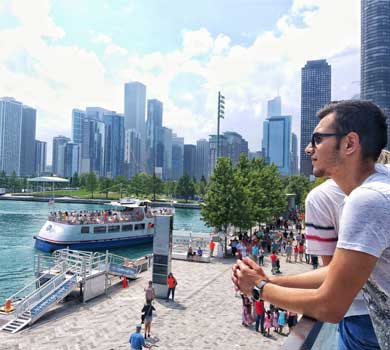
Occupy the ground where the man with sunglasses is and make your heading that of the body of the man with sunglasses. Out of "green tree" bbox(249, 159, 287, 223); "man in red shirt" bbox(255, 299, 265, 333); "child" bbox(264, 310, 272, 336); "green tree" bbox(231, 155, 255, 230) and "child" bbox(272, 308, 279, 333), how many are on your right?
5

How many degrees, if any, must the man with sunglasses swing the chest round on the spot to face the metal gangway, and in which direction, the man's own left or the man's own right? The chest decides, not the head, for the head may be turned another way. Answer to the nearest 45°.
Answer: approximately 45° to the man's own right

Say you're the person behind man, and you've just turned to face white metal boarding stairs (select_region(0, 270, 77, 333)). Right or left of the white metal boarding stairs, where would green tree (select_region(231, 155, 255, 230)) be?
right

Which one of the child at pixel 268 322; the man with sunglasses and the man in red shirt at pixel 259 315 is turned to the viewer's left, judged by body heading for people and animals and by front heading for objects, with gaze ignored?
the man with sunglasses

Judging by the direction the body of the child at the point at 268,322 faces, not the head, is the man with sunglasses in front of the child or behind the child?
behind

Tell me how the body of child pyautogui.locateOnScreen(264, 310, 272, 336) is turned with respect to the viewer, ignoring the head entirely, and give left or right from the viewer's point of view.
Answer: facing away from the viewer

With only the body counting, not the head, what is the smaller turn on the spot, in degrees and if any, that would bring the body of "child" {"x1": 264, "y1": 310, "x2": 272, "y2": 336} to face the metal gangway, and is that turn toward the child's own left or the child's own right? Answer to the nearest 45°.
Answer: approximately 90° to the child's own left

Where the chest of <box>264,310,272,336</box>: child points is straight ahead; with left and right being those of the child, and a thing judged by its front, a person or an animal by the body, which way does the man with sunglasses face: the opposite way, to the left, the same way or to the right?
to the left

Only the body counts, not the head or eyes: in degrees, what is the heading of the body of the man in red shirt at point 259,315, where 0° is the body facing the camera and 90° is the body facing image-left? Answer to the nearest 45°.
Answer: approximately 180°

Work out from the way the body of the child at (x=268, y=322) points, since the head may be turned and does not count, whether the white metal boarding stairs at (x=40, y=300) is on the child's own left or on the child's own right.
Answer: on the child's own left

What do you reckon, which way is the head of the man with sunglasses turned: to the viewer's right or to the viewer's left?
to the viewer's left

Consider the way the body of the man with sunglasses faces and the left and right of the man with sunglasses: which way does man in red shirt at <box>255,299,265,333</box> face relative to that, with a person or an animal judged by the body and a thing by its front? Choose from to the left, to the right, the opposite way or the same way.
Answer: to the right

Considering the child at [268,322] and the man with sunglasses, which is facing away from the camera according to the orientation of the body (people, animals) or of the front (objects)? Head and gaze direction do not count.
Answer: the child

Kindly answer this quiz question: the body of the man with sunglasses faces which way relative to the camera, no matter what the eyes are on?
to the viewer's left

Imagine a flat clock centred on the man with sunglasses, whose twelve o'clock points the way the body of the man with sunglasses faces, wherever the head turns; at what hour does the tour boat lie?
The tour boat is roughly at 2 o'clock from the man with sunglasses.

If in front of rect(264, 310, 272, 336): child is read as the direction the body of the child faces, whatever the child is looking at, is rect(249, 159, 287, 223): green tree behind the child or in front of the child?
in front

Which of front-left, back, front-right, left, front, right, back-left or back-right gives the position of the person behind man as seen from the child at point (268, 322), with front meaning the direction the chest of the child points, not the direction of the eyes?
back
